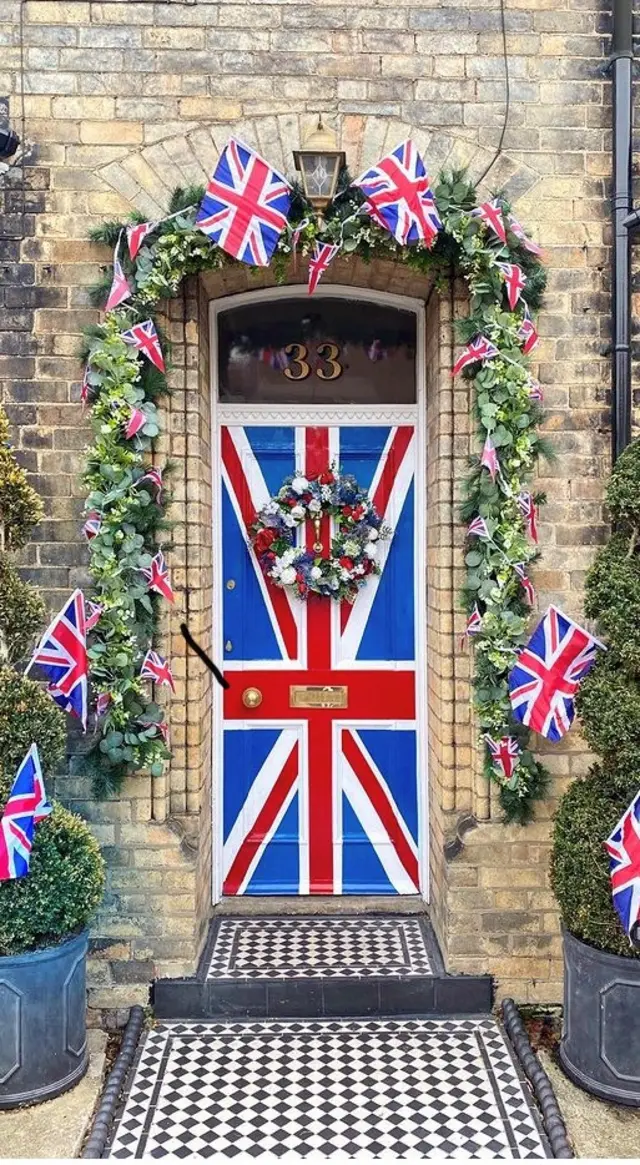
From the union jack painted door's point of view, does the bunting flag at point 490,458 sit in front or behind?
in front

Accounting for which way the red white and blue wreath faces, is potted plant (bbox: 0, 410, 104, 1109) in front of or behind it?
in front

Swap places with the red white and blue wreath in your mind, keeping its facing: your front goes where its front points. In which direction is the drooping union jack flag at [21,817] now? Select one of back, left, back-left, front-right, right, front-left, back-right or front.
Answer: front-right

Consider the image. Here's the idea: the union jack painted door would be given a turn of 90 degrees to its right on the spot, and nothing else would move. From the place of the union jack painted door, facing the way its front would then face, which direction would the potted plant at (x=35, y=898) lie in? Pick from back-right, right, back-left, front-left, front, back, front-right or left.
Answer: front-left

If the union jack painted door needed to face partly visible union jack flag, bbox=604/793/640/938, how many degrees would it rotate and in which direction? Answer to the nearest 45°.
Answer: approximately 45° to its left

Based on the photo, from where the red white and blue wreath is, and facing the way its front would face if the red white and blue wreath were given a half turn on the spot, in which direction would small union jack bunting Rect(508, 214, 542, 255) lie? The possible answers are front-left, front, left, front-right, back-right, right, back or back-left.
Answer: back-right

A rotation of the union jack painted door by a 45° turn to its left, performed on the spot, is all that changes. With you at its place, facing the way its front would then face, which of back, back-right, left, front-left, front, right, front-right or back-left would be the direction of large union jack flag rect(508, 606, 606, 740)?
front

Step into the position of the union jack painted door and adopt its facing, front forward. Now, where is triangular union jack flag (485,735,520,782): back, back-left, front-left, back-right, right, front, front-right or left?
front-left

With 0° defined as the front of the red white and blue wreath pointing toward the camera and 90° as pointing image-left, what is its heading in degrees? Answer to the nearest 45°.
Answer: approximately 0°

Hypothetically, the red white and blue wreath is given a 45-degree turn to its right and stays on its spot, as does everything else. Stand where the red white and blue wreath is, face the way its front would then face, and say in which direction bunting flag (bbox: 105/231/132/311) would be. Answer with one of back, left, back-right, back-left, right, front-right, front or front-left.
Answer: front
